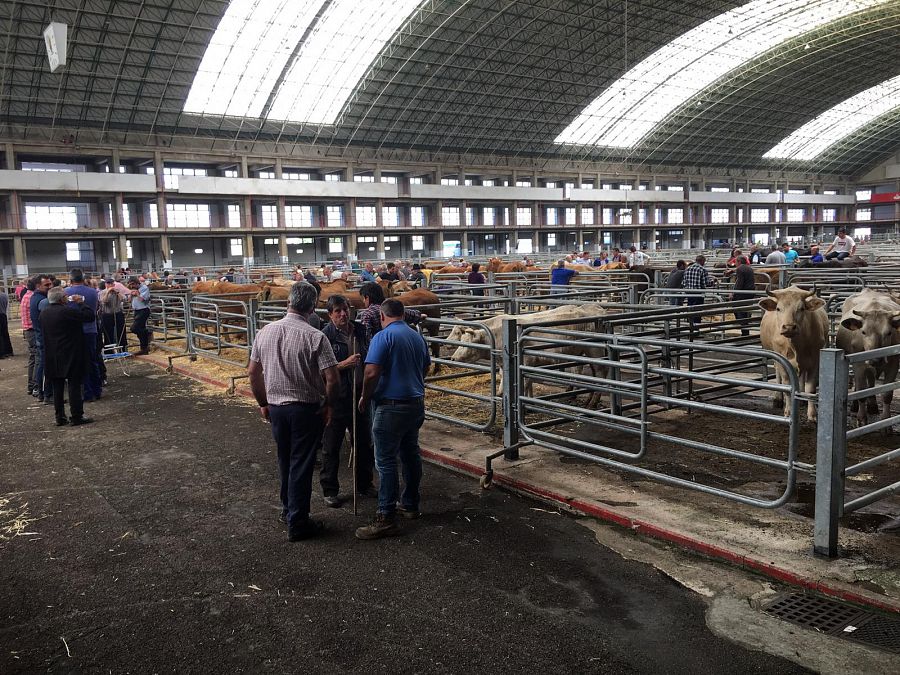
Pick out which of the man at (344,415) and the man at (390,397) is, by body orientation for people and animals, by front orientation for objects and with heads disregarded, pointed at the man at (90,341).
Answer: the man at (390,397)

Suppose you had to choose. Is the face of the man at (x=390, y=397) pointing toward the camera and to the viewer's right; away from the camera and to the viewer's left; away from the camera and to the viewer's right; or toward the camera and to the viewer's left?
away from the camera and to the viewer's left

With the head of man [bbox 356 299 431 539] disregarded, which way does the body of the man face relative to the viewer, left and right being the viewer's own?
facing away from the viewer and to the left of the viewer

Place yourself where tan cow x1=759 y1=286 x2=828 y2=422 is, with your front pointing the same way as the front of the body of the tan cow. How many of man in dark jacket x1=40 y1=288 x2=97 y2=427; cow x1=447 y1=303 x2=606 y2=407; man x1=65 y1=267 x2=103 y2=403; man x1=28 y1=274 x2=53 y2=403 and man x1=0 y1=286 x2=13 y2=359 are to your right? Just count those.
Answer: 5

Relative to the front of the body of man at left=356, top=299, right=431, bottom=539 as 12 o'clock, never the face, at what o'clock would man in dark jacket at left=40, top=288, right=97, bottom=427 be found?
The man in dark jacket is roughly at 12 o'clock from the man.

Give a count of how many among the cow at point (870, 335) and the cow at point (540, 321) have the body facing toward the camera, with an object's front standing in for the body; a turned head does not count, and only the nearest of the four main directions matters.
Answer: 1

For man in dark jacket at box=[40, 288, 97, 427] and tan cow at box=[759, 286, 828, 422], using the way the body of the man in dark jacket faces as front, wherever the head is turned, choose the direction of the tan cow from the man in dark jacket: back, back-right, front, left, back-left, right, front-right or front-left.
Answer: right

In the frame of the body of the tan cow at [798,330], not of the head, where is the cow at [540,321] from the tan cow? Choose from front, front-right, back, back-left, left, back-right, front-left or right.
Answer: right

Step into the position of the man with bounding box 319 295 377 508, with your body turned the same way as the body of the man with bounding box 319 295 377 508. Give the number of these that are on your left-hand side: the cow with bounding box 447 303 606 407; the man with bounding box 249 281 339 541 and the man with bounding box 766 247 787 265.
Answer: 2

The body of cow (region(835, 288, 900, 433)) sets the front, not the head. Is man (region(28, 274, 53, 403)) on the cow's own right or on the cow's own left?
on the cow's own right

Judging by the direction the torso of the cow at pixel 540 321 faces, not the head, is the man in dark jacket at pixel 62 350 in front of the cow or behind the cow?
in front

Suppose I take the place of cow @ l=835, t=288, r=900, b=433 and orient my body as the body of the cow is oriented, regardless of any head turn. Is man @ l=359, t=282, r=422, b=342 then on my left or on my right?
on my right

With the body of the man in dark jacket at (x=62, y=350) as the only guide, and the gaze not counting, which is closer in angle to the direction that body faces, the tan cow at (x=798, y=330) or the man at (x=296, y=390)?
the tan cow

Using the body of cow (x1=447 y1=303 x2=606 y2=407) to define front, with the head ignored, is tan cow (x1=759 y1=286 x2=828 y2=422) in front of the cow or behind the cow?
behind

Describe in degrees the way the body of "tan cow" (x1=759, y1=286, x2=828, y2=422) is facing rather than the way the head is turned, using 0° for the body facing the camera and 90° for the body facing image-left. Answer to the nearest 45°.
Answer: approximately 0°

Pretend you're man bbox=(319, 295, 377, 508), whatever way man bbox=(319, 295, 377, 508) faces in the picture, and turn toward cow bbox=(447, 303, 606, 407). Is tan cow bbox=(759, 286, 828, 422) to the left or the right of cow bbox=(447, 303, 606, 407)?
right

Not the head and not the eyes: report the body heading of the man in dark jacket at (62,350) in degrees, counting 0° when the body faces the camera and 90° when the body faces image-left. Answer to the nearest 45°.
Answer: approximately 225°

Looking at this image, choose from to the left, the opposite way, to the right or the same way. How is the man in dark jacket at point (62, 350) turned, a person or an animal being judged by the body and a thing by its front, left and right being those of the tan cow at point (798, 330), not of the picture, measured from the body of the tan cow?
the opposite way
